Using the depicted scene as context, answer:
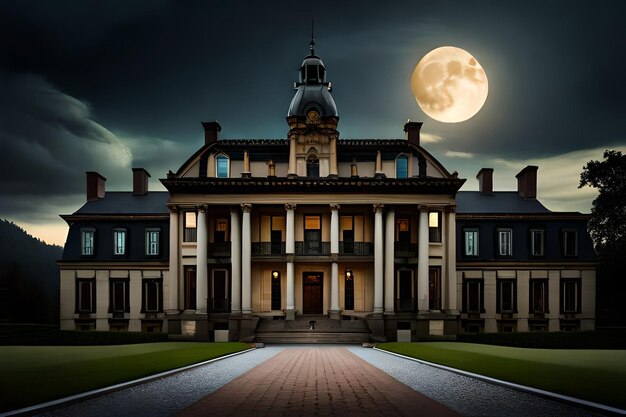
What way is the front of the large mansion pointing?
toward the camera
